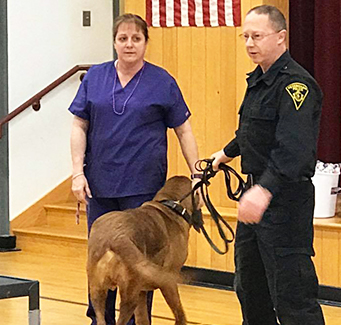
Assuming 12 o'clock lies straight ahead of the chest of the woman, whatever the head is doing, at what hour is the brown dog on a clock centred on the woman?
The brown dog is roughly at 12 o'clock from the woman.

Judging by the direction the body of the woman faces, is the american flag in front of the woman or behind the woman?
behind

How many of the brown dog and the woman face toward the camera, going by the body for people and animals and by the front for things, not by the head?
1

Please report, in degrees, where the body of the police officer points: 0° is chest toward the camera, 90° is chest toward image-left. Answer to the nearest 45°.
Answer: approximately 45°

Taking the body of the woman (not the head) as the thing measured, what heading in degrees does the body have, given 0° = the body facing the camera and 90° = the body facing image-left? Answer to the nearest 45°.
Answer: approximately 0°
